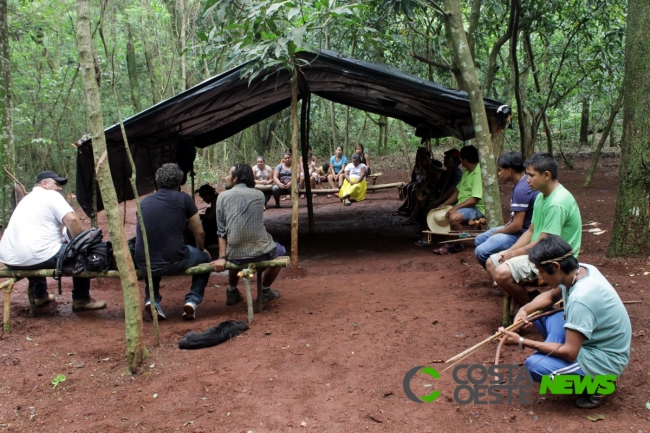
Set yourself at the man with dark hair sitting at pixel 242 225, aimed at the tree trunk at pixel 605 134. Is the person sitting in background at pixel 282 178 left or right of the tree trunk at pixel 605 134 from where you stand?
left

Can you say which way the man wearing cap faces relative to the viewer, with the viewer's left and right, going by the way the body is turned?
facing away from the viewer and to the right of the viewer

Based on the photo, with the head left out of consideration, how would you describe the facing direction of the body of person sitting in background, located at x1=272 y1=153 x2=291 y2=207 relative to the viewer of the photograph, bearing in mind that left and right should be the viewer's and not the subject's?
facing the viewer

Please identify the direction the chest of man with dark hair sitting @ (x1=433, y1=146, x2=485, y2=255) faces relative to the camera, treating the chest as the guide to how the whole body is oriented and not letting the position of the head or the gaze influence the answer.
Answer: to the viewer's left

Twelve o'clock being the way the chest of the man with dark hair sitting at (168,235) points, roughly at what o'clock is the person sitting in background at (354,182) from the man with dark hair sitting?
The person sitting in background is roughly at 1 o'clock from the man with dark hair sitting.

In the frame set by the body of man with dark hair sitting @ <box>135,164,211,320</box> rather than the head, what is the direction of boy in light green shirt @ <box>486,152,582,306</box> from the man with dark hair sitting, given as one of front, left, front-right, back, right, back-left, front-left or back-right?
back-right

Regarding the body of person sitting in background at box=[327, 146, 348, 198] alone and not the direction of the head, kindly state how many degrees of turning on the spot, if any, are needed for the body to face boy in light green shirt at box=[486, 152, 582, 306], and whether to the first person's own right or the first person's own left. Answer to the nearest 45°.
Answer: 0° — they already face them

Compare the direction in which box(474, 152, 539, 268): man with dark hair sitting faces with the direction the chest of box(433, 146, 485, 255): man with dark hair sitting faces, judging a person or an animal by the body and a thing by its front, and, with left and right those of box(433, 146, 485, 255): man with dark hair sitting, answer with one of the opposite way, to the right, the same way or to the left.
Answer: the same way

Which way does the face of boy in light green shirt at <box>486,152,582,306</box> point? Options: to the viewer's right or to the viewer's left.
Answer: to the viewer's left

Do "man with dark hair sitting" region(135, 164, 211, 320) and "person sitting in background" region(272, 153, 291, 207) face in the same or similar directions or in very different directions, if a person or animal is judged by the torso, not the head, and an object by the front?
very different directions

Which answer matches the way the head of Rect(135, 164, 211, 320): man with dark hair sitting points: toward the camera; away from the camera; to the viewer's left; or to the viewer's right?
away from the camera

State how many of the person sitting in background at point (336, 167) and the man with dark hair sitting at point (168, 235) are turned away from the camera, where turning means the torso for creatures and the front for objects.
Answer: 1

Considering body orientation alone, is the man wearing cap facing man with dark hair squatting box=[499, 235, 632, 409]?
no

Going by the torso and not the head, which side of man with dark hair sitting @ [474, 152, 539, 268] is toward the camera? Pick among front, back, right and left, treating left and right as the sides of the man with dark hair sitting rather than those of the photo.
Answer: left

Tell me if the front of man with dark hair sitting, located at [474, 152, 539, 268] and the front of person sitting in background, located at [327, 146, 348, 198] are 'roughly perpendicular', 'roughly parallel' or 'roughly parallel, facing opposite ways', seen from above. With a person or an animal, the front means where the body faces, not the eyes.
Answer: roughly perpendicular

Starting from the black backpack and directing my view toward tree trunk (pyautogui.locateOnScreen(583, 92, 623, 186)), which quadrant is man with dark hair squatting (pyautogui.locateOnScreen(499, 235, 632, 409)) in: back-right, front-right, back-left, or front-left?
front-right

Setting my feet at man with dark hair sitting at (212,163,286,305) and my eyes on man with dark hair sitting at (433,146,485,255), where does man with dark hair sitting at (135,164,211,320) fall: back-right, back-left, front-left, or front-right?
back-left

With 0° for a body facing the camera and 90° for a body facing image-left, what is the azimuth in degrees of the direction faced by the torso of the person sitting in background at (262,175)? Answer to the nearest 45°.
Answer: approximately 0°

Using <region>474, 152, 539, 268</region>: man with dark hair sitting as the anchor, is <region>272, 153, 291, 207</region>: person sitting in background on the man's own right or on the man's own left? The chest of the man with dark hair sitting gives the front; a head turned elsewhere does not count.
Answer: on the man's own right

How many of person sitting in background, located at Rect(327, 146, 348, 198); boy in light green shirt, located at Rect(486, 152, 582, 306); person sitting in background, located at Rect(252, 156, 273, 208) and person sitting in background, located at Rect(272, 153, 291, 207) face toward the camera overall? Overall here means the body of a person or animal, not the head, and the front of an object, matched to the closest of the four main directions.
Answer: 3

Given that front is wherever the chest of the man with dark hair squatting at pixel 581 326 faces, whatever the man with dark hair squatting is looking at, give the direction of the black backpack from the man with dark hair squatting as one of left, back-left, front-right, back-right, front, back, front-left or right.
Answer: front

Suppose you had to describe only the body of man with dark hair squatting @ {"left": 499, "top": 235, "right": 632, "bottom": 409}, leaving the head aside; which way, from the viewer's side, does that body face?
to the viewer's left

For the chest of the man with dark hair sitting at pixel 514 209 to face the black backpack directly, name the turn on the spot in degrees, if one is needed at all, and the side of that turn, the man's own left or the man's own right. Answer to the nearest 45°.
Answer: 0° — they already face it

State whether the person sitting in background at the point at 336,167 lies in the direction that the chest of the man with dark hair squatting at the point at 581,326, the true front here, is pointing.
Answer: no

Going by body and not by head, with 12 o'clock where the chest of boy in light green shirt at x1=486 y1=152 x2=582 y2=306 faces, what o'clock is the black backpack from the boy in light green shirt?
The black backpack is roughly at 12 o'clock from the boy in light green shirt.
